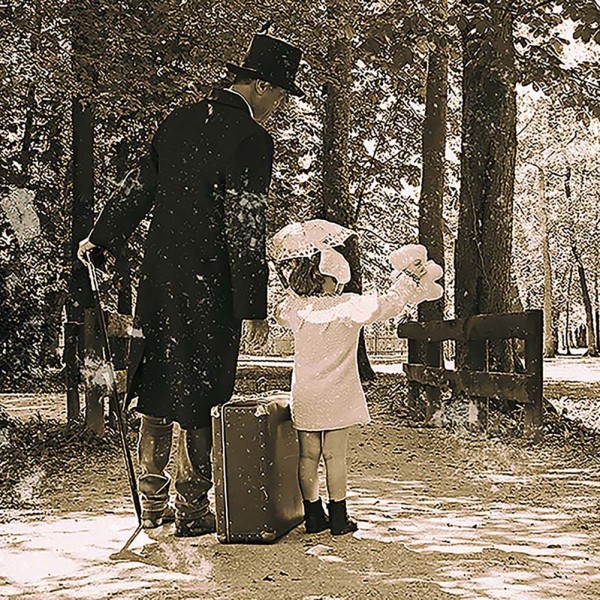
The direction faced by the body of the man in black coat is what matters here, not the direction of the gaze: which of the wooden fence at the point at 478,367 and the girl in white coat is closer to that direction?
the wooden fence

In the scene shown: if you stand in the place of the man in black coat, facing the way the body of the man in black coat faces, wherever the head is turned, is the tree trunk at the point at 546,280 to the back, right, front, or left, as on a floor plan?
front

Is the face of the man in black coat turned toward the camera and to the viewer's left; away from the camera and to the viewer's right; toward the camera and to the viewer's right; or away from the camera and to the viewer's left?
away from the camera and to the viewer's right

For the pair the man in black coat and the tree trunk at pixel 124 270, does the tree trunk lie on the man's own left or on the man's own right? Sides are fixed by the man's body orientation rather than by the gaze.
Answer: on the man's own left

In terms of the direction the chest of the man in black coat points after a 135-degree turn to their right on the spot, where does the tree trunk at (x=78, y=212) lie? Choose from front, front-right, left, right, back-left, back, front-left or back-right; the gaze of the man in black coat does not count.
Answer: back

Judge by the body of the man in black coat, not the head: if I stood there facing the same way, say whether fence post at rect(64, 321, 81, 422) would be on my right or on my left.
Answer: on my left

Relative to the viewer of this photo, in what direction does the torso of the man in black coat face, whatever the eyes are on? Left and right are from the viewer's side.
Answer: facing away from the viewer and to the right of the viewer

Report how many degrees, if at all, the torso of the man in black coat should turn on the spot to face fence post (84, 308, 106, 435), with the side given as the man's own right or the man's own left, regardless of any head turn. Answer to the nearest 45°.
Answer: approximately 45° to the man's own left
